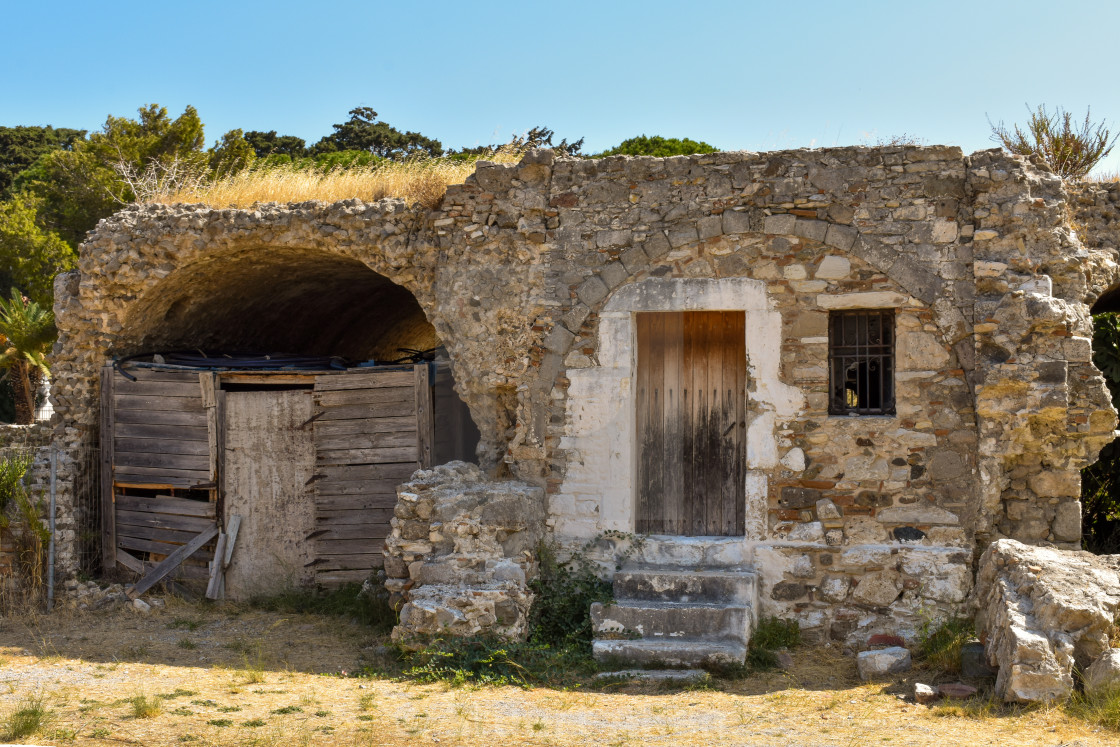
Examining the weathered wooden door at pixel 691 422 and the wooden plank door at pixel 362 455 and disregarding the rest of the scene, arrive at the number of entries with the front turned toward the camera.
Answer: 2

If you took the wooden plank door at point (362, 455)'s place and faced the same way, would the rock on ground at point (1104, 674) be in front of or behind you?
in front

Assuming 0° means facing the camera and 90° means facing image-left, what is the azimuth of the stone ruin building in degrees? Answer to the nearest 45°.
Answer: approximately 0°

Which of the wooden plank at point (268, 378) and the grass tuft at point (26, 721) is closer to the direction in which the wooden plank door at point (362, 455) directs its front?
the grass tuft
